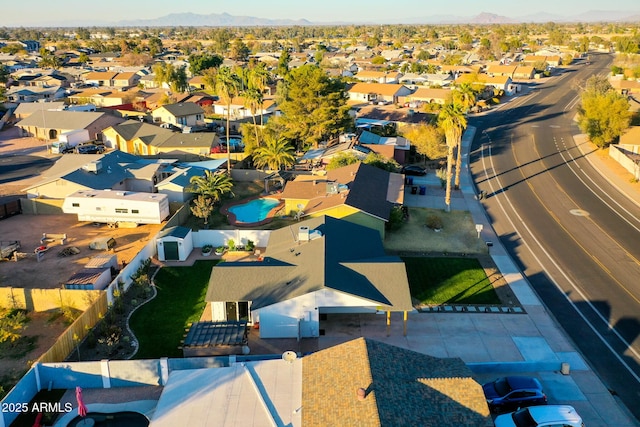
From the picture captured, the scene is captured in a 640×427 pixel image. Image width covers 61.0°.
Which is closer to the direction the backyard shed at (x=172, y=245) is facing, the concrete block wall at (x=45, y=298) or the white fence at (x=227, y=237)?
the concrete block wall

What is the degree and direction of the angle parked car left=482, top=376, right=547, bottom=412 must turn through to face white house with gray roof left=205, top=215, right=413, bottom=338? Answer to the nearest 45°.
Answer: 0° — it already faces it

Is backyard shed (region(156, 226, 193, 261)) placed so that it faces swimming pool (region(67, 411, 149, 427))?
yes

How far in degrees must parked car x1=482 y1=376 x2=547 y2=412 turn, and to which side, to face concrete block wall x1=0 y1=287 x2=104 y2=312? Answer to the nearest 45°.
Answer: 0° — it already faces it

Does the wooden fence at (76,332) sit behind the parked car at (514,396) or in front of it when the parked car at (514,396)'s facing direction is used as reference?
in front

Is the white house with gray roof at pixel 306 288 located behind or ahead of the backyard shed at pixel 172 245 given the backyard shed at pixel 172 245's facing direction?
ahead

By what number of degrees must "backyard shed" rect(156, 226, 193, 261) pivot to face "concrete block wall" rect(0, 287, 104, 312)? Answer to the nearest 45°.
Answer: approximately 45° to its right

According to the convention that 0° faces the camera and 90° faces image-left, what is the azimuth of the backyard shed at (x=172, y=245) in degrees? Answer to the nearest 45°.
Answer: approximately 0°

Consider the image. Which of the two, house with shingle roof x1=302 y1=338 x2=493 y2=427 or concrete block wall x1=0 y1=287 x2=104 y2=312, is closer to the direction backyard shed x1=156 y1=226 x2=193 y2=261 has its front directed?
the house with shingle roof

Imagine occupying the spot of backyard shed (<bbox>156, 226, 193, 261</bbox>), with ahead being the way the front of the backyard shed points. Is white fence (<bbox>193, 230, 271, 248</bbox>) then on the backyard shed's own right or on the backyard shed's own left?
on the backyard shed's own left

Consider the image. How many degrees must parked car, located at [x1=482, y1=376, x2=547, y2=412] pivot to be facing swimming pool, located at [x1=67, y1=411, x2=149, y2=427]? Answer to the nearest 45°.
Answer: approximately 45° to its left

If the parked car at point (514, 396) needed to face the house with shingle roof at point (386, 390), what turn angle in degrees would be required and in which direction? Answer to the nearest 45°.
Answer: approximately 45° to its left

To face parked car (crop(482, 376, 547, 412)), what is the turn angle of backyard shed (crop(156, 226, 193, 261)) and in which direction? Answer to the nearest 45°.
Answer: approximately 45° to its left

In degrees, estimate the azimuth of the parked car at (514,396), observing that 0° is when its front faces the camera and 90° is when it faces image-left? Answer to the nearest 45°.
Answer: approximately 90°

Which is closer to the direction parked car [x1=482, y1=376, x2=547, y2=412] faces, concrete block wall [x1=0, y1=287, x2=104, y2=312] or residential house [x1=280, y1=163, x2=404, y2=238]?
the concrete block wall

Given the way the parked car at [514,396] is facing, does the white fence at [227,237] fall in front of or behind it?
in front

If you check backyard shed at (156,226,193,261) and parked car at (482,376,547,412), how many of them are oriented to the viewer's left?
1
